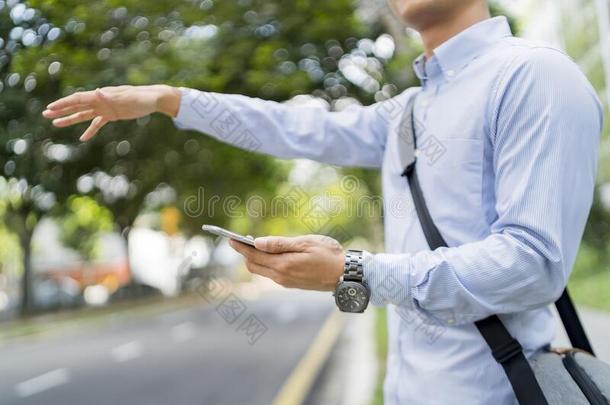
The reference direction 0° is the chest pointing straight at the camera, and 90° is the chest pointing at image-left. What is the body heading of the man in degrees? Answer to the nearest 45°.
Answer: approximately 45°

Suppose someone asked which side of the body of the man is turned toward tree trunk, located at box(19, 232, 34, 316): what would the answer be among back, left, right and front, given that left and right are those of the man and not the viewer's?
right
